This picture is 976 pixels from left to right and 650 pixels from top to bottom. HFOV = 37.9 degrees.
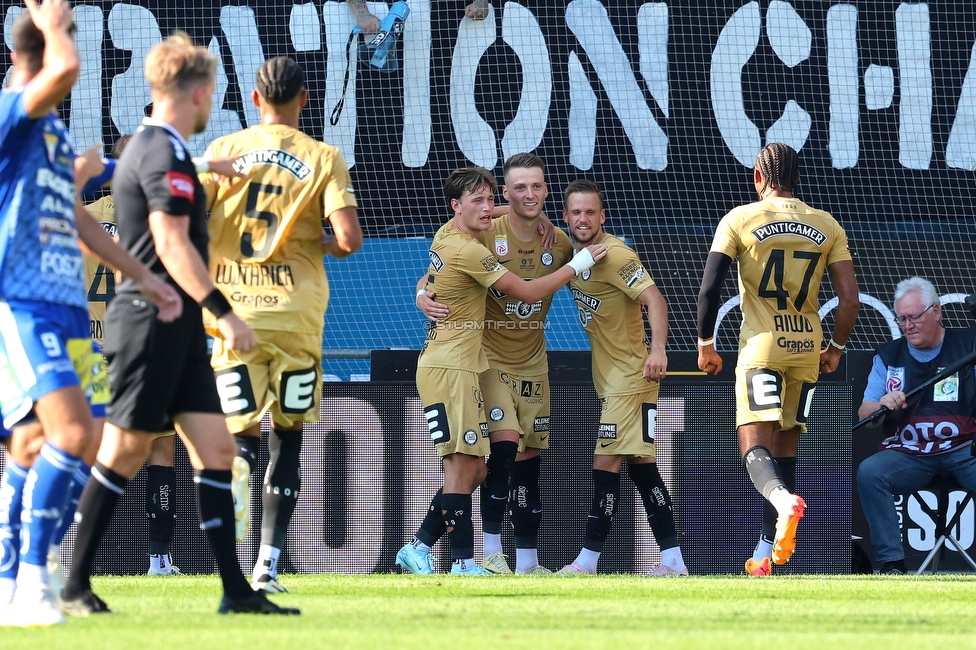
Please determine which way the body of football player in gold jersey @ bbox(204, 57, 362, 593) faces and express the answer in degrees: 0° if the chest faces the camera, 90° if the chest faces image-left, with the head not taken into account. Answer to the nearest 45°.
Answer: approximately 180°

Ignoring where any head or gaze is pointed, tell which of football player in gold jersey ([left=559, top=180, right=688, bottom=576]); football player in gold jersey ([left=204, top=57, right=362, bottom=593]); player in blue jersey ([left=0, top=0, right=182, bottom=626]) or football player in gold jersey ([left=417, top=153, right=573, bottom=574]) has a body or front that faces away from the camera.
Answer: football player in gold jersey ([left=204, top=57, right=362, bottom=593])

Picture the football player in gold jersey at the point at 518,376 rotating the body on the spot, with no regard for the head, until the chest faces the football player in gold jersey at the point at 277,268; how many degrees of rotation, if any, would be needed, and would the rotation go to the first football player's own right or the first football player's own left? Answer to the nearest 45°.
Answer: approximately 45° to the first football player's own right

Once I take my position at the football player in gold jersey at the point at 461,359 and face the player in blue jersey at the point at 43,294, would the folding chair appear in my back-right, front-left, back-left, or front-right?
back-left

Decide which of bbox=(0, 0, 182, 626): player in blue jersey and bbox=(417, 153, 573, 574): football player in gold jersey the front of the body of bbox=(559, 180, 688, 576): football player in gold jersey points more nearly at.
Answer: the player in blue jersey

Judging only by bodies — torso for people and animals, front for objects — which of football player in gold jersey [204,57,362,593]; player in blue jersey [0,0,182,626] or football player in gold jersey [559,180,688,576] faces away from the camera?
football player in gold jersey [204,57,362,593]

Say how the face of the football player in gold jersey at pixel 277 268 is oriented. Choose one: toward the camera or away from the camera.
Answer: away from the camera

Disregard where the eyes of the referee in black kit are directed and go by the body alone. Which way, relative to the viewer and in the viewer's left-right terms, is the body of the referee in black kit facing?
facing away from the viewer and to the right of the viewer
